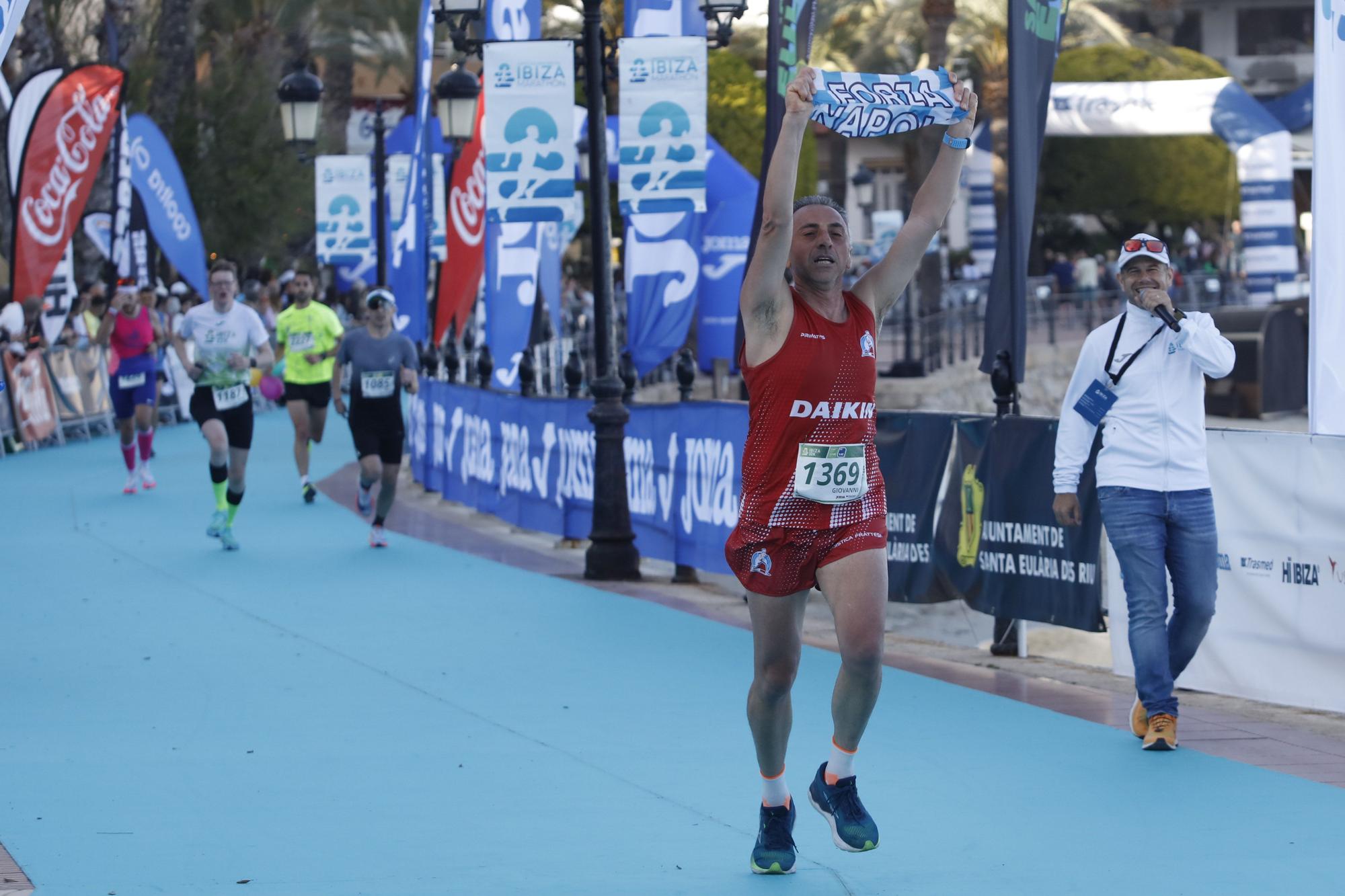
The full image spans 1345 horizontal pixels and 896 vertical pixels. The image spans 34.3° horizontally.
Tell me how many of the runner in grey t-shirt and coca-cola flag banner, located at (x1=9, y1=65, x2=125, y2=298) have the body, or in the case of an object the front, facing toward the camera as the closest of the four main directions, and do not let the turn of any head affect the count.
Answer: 2

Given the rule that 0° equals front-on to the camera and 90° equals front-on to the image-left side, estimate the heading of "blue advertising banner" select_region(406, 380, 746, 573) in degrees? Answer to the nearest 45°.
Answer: approximately 45°

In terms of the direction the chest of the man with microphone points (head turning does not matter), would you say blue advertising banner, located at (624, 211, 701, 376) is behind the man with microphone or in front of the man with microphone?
behind

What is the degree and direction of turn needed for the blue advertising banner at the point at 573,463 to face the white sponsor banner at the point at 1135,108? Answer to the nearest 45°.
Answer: approximately 180°

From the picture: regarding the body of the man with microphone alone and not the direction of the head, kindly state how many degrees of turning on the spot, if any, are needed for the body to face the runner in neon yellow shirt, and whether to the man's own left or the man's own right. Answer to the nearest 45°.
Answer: approximately 135° to the man's own right

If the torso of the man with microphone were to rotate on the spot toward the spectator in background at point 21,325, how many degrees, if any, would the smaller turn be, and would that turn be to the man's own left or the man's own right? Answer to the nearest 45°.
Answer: approximately 135° to the man's own right

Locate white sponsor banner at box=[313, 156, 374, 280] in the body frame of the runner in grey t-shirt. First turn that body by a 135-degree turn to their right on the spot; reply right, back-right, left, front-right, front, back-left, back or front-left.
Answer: front-right
